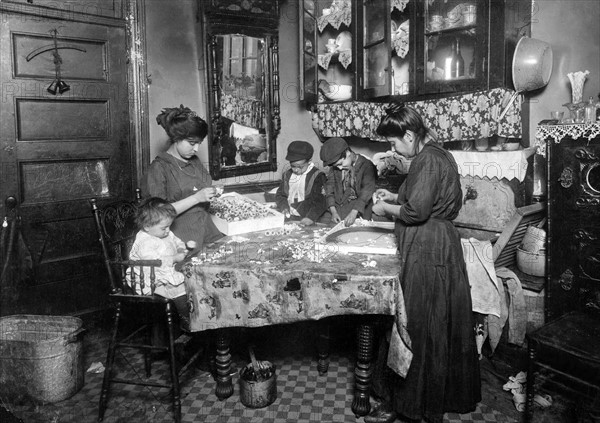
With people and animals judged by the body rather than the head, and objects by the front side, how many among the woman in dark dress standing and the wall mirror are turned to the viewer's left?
1

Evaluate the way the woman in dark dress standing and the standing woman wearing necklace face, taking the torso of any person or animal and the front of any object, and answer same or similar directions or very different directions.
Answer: very different directions

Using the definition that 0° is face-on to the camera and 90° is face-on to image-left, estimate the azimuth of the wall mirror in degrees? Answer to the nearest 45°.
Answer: approximately 315°

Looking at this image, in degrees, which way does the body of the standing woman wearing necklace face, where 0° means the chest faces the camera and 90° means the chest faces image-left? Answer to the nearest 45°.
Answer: approximately 315°

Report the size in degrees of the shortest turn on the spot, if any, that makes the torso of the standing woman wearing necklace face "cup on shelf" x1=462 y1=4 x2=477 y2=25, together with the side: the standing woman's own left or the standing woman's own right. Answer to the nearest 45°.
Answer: approximately 45° to the standing woman's own left

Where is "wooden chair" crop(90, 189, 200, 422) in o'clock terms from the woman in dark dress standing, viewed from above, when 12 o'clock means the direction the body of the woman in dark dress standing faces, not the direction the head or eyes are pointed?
The wooden chair is roughly at 12 o'clock from the woman in dark dress standing.

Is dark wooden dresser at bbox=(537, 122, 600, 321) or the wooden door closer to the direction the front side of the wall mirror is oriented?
the dark wooden dresser

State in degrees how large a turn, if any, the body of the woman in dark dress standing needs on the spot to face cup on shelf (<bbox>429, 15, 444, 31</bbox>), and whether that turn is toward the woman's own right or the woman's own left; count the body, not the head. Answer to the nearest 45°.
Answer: approximately 90° to the woman's own right

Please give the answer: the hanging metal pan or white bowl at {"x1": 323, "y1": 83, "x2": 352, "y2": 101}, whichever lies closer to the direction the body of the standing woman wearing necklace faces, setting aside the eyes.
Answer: the hanging metal pan

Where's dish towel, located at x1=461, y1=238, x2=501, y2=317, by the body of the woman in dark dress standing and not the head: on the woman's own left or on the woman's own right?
on the woman's own right

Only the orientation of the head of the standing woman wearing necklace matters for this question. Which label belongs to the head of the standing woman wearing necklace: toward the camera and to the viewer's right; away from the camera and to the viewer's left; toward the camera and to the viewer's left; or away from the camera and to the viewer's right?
toward the camera and to the viewer's right

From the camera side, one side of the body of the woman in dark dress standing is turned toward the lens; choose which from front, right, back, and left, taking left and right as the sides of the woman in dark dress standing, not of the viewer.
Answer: left
